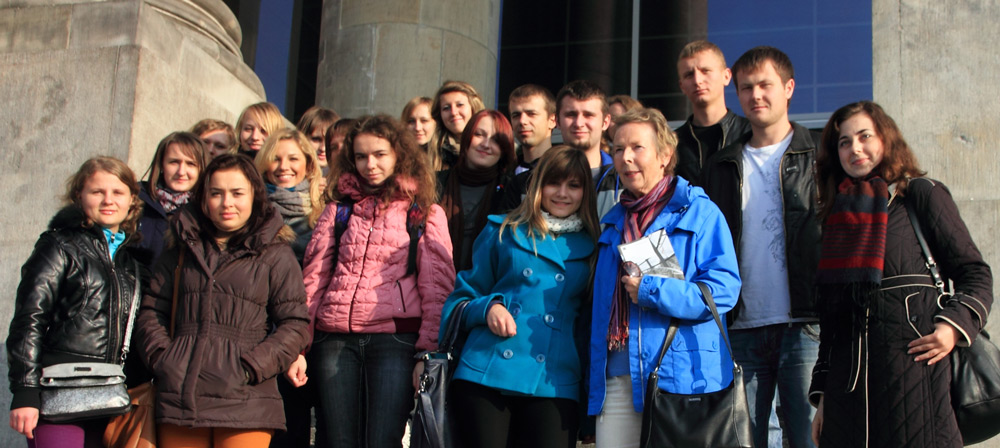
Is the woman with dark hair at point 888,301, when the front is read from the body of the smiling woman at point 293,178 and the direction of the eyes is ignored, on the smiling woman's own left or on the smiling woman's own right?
on the smiling woman's own left

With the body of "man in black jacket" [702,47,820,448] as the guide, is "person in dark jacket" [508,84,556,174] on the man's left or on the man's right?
on the man's right

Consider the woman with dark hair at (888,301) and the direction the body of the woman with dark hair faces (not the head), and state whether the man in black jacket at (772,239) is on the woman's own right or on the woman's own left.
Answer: on the woman's own right

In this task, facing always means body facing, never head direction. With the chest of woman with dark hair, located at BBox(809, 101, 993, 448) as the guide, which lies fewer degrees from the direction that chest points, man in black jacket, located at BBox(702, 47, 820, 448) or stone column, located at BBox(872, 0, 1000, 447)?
the man in black jacket

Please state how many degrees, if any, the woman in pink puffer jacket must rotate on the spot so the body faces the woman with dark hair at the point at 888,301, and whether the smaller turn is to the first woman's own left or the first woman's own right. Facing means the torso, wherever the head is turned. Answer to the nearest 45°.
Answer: approximately 45° to the first woman's own left

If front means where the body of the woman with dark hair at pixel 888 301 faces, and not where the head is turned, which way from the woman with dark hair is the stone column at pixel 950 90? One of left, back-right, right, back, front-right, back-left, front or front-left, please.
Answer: back-right

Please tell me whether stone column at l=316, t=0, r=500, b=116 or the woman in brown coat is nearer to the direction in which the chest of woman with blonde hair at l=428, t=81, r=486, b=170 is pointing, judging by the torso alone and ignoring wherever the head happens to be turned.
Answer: the woman in brown coat

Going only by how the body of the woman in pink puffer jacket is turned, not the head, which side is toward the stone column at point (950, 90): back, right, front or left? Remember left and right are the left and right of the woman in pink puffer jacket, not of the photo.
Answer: left
